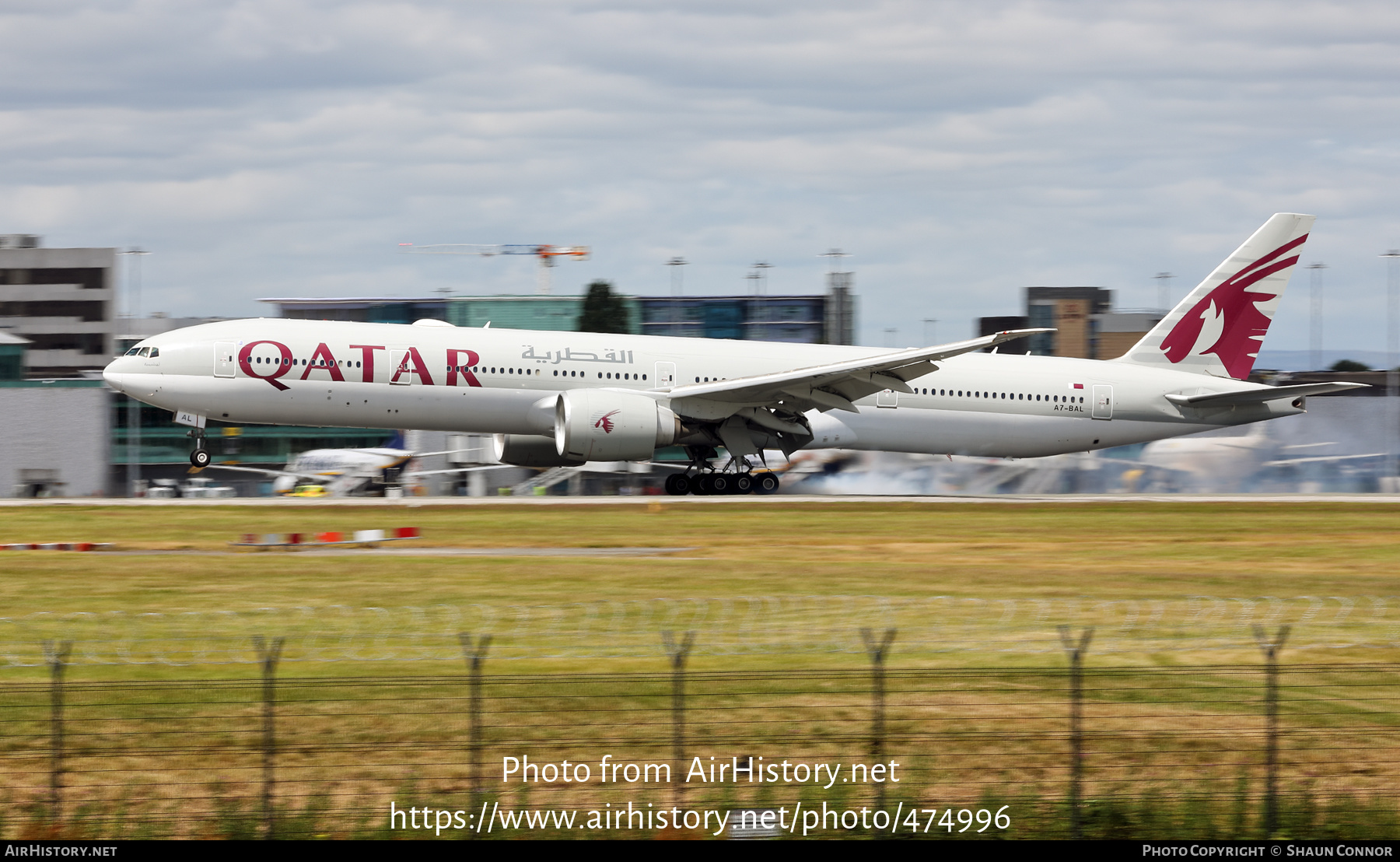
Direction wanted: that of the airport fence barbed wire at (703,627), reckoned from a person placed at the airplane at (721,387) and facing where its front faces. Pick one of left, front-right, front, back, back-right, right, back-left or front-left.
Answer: left

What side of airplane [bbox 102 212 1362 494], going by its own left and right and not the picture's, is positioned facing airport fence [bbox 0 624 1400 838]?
left

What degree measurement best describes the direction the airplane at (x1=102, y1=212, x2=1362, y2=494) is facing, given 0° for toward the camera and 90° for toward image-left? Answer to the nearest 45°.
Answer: approximately 90°
